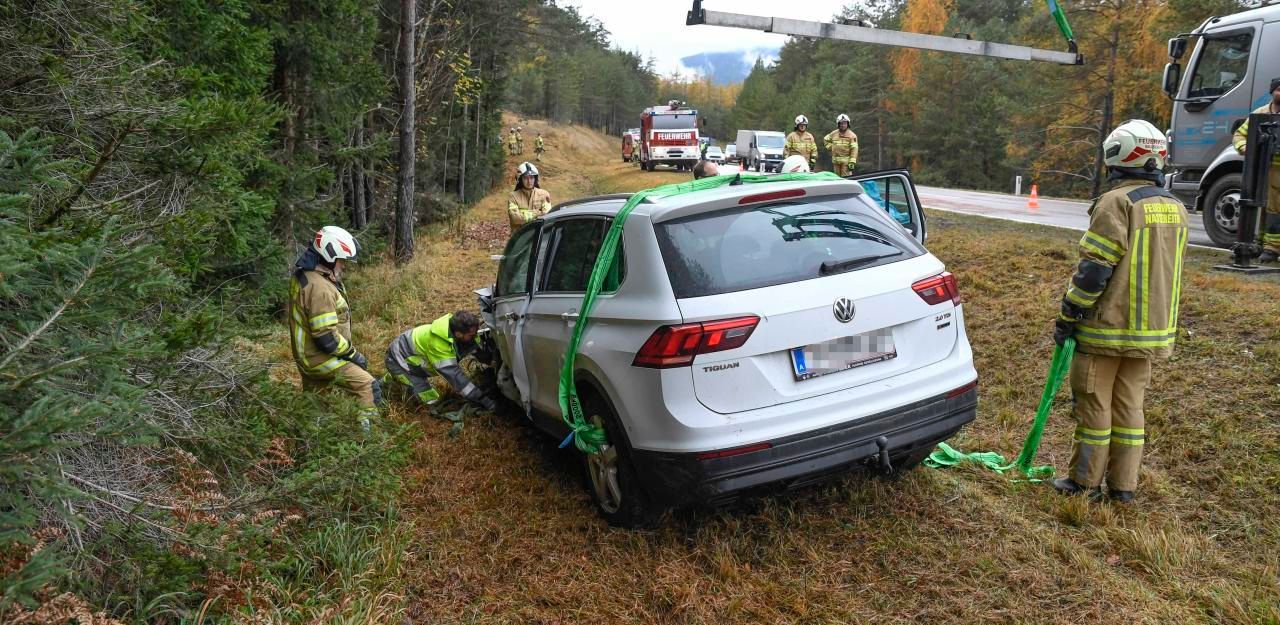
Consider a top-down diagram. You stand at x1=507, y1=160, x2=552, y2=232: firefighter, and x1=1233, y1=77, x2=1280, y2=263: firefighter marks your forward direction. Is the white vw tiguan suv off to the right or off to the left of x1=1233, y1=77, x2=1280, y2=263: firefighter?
right

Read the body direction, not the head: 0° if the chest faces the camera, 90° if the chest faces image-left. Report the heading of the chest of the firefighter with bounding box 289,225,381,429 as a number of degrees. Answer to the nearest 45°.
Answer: approximately 270°

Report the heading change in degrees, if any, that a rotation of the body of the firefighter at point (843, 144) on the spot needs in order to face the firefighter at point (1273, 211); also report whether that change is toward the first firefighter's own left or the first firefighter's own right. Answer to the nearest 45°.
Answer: approximately 45° to the first firefighter's own left

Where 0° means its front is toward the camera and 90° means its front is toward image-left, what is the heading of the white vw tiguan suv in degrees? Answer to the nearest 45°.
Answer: approximately 135°

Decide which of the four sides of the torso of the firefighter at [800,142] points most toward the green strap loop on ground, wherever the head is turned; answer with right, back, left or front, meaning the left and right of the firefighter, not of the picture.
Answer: front

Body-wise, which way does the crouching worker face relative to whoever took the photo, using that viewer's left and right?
facing to the right of the viewer

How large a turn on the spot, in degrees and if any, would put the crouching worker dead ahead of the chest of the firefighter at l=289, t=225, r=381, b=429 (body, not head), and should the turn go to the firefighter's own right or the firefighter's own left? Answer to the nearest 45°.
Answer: approximately 45° to the firefighter's own left

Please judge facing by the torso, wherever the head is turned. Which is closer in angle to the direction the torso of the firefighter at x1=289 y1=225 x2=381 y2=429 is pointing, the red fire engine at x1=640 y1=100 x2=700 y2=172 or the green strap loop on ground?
the green strap loop on ground

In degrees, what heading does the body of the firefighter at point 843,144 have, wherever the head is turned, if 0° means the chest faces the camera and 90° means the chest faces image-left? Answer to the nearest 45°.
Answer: approximately 0°

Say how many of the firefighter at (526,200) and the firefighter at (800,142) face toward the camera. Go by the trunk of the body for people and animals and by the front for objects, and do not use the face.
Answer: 2

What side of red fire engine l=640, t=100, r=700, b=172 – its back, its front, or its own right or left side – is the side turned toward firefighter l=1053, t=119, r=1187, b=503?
front
